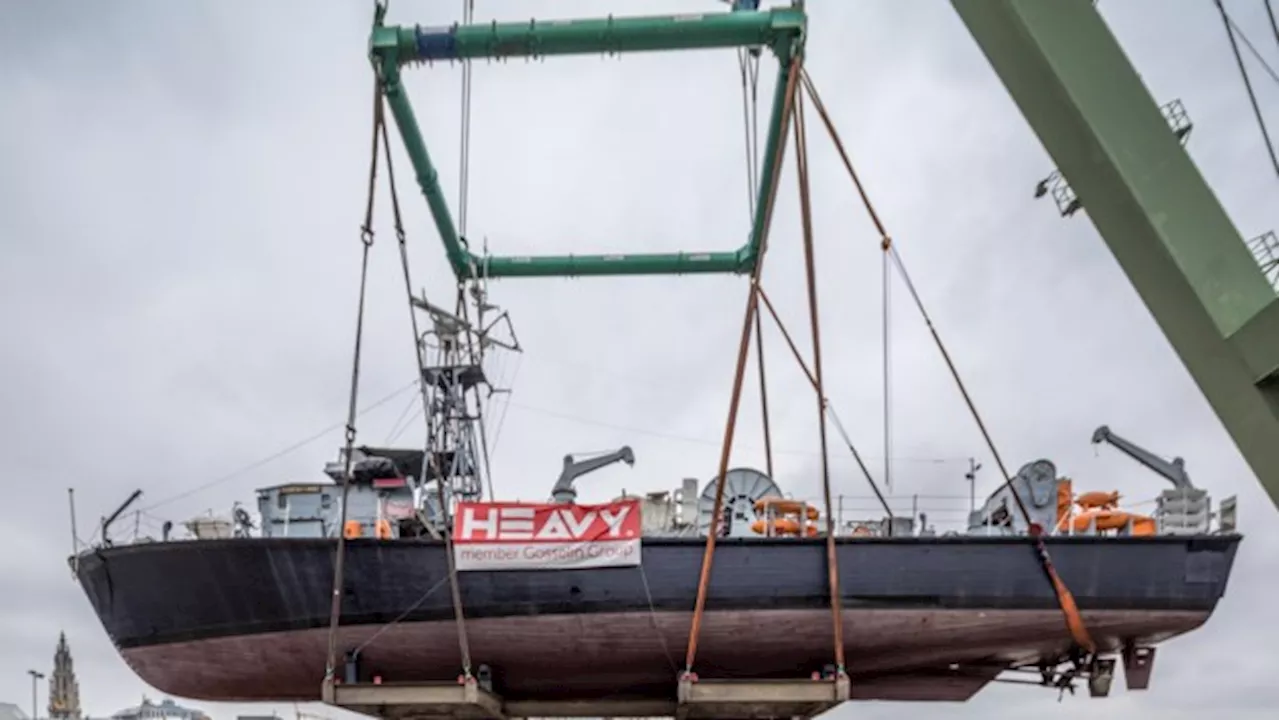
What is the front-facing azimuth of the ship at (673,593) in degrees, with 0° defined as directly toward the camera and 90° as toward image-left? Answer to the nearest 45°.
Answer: approximately 90°

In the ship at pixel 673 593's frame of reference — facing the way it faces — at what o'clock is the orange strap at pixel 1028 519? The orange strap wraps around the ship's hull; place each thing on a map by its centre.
The orange strap is roughly at 6 o'clock from the ship.
